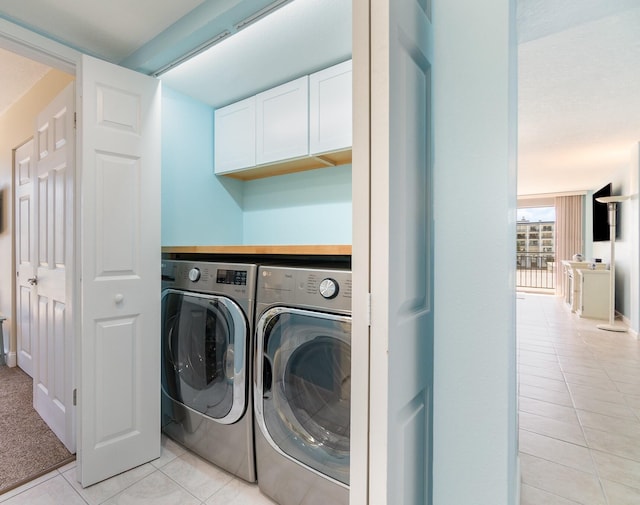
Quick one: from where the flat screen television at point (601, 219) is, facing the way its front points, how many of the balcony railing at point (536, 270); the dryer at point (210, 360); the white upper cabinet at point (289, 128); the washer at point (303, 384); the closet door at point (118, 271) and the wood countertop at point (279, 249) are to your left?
5

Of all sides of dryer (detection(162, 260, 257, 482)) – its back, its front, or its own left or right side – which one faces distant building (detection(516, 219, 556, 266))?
back

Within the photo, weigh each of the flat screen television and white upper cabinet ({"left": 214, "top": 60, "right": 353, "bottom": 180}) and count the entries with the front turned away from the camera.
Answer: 0

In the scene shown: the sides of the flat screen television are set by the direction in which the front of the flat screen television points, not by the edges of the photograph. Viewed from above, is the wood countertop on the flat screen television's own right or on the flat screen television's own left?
on the flat screen television's own left

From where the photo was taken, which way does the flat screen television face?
to the viewer's left

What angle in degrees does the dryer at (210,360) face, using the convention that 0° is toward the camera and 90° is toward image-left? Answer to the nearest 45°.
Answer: approximately 45°

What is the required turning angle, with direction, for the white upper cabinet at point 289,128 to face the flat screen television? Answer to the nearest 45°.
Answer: approximately 180°

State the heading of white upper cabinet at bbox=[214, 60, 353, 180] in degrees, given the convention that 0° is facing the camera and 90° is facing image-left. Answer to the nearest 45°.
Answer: approximately 45°

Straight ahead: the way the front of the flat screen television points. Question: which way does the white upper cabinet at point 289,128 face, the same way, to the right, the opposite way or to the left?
to the left

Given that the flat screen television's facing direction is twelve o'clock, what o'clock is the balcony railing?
The balcony railing is roughly at 2 o'clock from the flat screen television.

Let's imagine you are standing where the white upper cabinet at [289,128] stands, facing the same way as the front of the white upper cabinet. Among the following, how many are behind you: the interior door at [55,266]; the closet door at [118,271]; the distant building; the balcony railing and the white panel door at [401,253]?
2

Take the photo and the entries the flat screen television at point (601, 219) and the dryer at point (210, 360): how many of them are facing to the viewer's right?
0

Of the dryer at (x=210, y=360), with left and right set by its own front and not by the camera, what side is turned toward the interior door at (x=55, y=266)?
right
